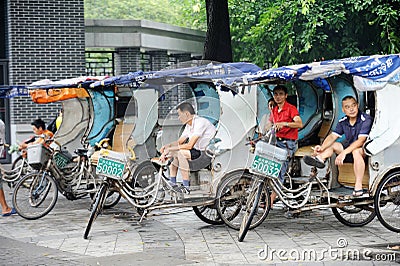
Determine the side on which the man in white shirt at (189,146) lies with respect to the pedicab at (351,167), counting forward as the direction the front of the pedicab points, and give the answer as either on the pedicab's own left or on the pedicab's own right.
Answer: on the pedicab's own right

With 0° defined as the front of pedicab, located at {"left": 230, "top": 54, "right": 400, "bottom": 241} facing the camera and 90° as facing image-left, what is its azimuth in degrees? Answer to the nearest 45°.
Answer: approximately 45°

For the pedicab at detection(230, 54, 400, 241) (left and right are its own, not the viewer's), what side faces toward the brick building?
right

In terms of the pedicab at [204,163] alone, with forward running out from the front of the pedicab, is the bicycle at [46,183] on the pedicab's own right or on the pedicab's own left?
on the pedicab's own right

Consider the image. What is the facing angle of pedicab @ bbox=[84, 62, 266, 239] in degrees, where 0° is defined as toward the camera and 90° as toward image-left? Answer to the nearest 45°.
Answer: approximately 45°

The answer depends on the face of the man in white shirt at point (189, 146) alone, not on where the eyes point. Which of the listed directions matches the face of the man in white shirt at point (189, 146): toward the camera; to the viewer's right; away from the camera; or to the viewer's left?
to the viewer's left

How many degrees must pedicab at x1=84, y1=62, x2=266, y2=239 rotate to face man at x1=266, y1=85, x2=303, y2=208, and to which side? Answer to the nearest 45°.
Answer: approximately 135° to its left

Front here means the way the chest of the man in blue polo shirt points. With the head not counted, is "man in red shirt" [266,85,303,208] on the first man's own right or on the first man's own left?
on the first man's own right

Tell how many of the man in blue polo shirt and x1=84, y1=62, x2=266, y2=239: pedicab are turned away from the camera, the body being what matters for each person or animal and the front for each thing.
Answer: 0

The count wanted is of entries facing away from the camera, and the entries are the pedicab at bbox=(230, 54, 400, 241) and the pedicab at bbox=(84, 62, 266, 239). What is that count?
0
